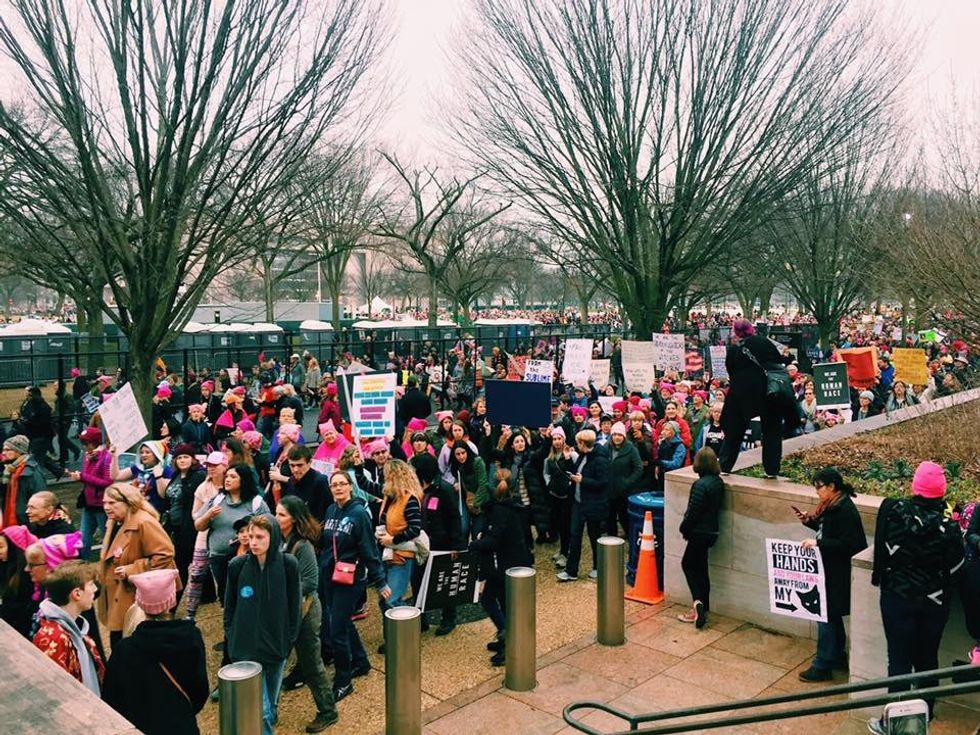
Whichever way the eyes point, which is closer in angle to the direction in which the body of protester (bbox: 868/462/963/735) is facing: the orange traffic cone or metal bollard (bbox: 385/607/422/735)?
the orange traffic cone

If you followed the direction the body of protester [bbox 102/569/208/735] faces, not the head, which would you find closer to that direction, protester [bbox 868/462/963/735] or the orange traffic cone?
the orange traffic cone

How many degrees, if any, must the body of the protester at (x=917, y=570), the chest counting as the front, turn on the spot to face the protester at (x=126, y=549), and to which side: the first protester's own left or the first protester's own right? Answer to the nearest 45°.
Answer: approximately 90° to the first protester's own left

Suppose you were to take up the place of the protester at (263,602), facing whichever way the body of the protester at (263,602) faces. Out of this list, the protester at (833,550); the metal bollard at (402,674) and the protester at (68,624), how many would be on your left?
2

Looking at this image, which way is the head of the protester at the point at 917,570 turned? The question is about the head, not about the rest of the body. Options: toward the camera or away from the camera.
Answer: away from the camera

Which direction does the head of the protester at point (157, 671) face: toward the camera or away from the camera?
away from the camera

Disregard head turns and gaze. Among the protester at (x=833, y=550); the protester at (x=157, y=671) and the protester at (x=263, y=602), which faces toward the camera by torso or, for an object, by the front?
the protester at (x=263, y=602)

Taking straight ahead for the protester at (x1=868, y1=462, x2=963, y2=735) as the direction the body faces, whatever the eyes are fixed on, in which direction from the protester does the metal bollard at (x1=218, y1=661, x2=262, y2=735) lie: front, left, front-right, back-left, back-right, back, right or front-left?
back-left

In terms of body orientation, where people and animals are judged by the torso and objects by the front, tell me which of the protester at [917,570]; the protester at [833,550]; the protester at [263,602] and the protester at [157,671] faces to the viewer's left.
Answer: the protester at [833,550]

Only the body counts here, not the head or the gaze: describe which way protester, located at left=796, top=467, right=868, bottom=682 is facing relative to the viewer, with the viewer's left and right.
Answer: facing to the left of the viewer

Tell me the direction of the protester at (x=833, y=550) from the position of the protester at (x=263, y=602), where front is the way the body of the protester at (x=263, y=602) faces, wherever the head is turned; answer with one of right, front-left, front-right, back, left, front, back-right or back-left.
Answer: left

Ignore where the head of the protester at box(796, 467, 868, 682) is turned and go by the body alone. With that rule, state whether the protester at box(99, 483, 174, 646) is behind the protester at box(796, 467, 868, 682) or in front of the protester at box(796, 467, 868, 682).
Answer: in front

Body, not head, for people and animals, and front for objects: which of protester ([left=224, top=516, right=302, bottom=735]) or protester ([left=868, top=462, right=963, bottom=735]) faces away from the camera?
protester ([left=868, top=462, right=963, bottom=735])

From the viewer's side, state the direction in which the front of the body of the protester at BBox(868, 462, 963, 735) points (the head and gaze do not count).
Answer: away from the camera

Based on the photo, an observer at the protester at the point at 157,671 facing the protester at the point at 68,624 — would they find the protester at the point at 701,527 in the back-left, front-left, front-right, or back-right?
back-right

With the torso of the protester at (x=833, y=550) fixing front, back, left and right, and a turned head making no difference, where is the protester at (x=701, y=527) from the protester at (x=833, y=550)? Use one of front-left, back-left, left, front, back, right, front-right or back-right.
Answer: front-right

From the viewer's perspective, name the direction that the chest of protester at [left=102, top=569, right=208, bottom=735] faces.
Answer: away from the camera
